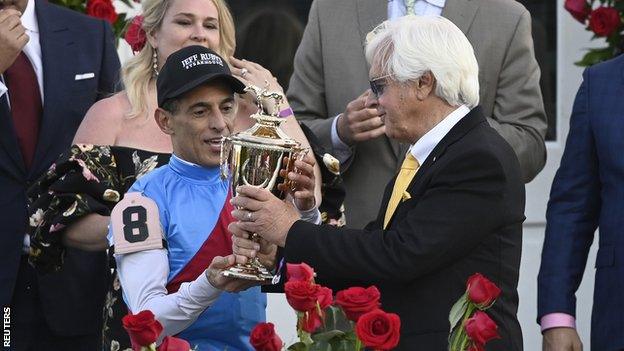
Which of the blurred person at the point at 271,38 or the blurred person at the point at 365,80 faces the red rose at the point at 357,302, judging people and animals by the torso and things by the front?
the blurred person at the point at 365,80

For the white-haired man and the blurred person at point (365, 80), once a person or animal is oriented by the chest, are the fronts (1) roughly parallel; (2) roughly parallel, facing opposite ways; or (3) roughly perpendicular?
roughly perpendicular

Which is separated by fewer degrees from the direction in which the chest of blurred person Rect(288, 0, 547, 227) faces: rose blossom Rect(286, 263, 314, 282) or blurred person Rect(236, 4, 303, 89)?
the rose blossom

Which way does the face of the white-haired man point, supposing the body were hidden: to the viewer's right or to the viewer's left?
to the viewer's left

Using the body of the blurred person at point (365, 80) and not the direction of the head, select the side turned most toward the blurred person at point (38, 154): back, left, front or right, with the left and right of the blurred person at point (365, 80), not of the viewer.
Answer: right

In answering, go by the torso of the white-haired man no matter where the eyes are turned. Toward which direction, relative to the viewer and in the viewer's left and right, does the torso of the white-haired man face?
facing to the left of the viewer
